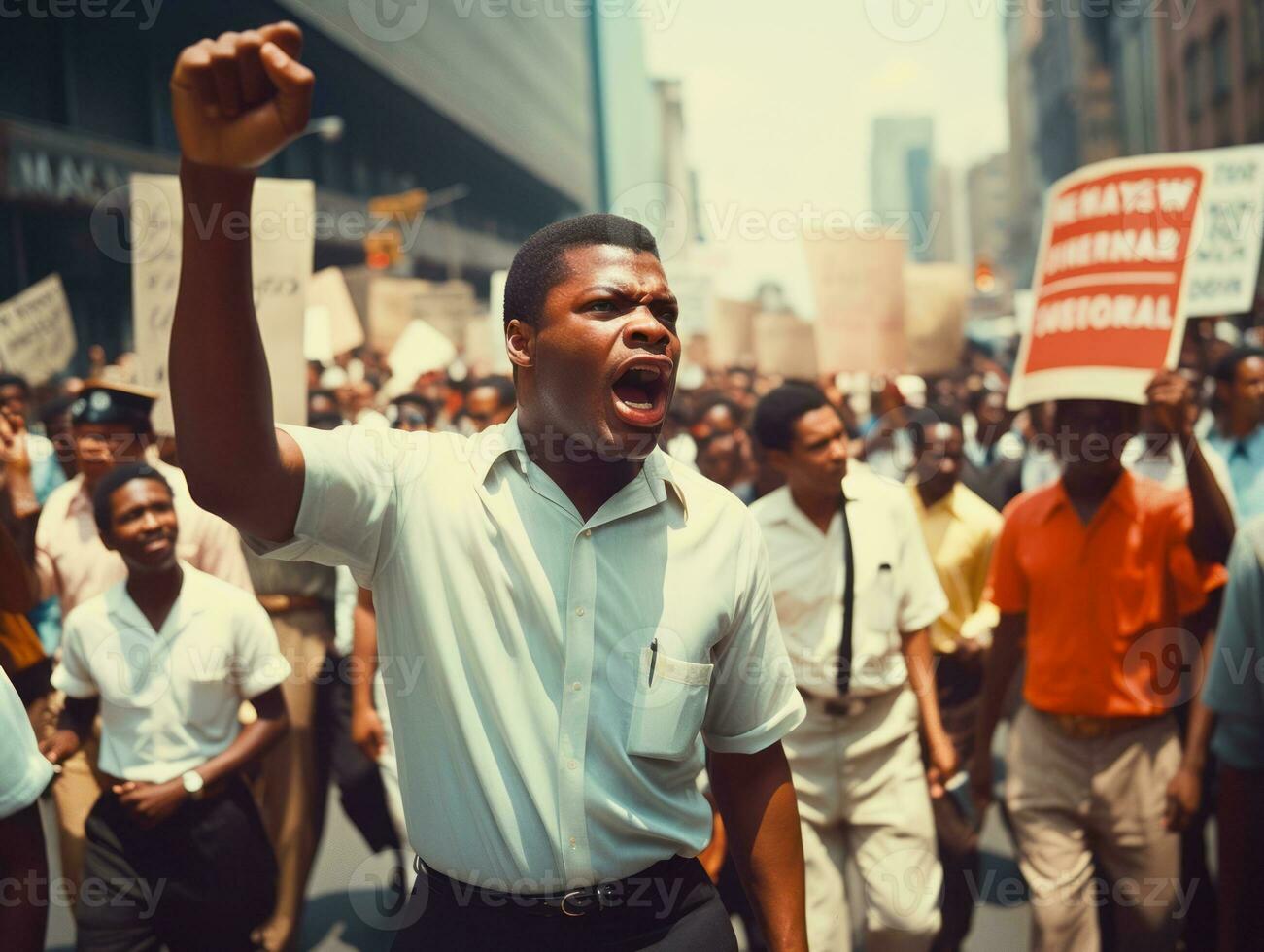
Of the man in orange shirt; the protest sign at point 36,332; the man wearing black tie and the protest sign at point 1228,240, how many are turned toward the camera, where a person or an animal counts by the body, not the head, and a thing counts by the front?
4

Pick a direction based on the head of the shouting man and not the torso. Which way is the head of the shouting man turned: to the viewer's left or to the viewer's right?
to the viewer's right

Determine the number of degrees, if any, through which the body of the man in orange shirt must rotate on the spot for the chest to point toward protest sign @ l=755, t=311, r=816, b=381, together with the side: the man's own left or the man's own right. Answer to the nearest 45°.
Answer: approximately 180°

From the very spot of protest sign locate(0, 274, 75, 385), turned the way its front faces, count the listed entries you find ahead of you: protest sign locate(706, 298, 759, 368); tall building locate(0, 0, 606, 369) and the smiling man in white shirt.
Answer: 1

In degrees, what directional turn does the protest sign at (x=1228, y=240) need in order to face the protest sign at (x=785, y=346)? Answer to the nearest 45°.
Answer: approximately 135° to its right

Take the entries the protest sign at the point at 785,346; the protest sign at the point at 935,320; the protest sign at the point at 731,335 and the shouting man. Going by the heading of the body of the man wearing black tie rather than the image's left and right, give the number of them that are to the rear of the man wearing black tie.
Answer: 3

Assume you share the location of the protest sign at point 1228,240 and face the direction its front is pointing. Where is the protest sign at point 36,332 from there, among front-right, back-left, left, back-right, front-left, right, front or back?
right

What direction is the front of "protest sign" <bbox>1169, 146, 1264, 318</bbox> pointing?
toward the camera

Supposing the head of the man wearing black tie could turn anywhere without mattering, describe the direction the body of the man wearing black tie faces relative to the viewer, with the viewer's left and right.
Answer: facing the viewer

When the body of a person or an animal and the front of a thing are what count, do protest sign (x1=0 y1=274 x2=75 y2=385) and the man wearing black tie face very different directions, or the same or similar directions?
same or similar directions
